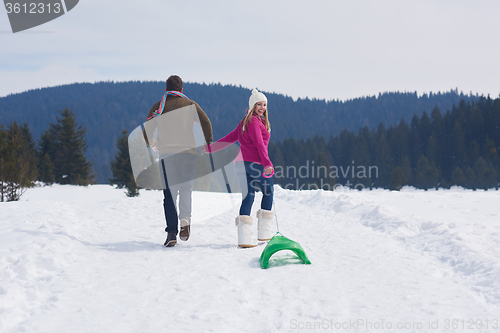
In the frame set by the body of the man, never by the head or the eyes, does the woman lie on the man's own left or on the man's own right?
on the man's own right

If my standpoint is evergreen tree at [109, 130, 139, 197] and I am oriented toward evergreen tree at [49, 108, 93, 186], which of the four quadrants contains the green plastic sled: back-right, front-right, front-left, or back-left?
back-left

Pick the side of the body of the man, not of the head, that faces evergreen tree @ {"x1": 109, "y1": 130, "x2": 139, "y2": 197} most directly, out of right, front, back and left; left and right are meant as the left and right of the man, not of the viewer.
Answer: front

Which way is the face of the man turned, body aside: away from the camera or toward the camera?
away from the camera

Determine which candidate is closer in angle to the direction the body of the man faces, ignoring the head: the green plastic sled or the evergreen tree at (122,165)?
the evergreen tree

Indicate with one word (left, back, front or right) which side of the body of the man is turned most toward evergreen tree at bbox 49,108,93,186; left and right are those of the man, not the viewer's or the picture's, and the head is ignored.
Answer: front

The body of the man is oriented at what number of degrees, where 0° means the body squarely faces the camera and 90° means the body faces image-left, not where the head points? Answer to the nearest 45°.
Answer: approximately 180°

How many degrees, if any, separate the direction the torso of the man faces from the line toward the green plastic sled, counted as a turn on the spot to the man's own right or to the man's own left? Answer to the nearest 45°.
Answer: approximately 135° to the man's own right
